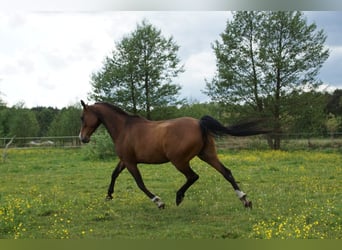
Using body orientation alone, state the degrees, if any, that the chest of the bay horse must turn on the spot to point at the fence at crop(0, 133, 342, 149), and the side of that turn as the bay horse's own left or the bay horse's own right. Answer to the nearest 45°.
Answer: approximately 135° to the bay horse's own right

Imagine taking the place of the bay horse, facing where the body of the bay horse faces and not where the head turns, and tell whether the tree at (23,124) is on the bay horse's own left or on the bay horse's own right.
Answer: on the bay horse's own right

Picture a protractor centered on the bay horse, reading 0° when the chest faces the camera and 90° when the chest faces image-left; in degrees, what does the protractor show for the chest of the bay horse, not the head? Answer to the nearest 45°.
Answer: approximately 90°

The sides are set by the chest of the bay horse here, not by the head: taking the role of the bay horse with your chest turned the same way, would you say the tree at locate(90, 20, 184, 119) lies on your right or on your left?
on your right

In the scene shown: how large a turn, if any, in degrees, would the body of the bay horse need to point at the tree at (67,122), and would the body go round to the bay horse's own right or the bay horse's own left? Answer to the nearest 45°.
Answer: approximately 90° to the bay horse's own right

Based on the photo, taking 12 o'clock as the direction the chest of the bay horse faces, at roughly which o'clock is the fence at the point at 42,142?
The fence is roughly at 2 o'clock from the bay horse.

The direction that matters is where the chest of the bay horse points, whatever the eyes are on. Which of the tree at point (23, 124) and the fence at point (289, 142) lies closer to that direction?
the tree

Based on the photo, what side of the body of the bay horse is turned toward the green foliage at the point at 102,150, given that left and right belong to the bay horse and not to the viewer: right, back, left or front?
right
